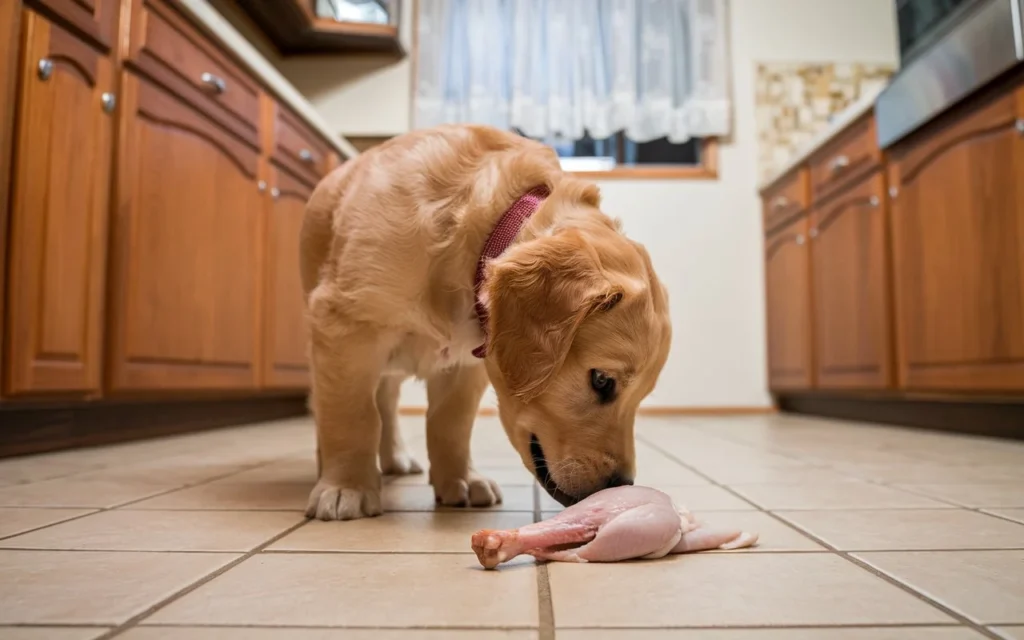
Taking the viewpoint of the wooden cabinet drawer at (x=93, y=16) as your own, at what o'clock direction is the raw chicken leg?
The raw chicken leg is roughly at 1 o'clock from the wooden cabinet drawer.

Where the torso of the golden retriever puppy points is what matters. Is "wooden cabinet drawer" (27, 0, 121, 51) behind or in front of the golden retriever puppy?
behind

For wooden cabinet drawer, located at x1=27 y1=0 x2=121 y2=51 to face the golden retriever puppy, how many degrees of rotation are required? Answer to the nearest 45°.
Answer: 0° — it already faces it

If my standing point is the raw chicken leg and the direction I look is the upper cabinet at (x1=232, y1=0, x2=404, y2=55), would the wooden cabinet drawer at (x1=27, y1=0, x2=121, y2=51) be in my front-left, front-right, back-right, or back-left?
front-left

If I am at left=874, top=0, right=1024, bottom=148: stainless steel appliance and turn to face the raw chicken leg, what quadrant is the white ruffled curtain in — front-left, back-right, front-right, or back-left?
back-right

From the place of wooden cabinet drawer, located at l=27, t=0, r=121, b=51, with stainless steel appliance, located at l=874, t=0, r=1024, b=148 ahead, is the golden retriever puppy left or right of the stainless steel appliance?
right

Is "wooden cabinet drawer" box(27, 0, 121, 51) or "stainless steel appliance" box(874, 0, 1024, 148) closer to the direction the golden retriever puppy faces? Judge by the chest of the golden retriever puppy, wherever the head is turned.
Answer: the stainless steel appliance

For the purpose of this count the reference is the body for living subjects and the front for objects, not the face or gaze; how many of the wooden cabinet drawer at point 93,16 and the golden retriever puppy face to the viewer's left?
0

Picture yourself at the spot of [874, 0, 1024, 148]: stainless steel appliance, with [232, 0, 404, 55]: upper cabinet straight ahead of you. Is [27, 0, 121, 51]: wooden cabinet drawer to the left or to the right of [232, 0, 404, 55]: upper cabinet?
left

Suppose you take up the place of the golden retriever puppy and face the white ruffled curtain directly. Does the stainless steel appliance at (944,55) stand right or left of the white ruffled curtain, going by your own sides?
right

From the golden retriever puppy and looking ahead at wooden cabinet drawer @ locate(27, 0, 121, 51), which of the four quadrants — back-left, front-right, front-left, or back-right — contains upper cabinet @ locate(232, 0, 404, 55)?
front-right

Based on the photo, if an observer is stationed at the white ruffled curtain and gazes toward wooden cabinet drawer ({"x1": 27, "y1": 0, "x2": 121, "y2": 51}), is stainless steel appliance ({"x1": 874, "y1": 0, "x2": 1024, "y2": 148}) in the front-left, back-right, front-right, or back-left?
front-left

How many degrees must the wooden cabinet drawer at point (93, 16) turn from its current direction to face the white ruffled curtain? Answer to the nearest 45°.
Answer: approximately 90° to its left

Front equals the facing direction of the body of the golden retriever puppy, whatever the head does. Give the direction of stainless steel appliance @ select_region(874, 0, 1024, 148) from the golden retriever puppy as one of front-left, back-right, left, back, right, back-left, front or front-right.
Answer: left

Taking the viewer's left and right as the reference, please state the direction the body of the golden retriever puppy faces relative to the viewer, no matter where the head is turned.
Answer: facing the viewer and to the right of the viewer

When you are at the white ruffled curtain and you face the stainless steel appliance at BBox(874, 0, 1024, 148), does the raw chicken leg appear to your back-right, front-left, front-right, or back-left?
front-right

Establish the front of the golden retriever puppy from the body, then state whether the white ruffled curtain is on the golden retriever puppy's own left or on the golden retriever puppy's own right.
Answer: on the golden retriever puppy's own left

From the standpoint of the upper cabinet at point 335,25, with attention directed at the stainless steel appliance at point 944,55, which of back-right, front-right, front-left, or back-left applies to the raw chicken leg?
front-right

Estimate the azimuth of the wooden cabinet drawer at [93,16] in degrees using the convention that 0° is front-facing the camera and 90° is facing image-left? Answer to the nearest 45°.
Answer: approximately 315°
